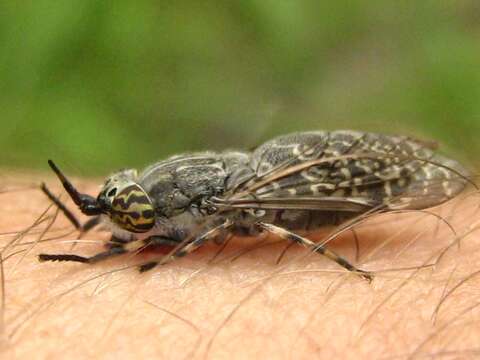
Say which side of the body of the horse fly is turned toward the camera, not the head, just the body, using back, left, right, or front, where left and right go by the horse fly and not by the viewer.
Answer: left
